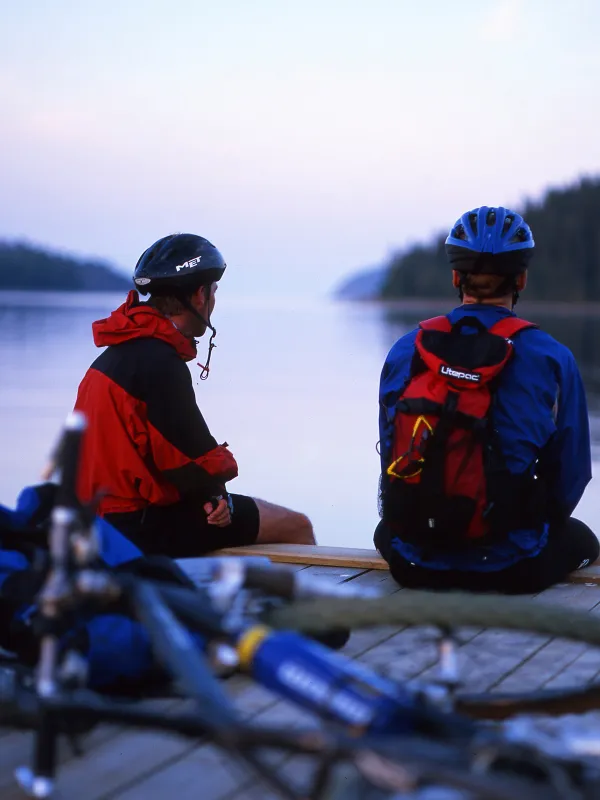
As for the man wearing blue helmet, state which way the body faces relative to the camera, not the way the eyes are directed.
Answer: away from the camera

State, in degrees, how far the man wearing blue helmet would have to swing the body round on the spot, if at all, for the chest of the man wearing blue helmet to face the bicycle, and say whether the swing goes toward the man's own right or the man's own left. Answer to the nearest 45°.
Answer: approximately 180°

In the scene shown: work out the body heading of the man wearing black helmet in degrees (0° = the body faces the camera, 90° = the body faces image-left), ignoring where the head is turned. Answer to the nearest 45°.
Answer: approximately 225°

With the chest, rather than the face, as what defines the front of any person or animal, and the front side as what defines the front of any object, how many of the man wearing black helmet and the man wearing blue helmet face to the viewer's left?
0

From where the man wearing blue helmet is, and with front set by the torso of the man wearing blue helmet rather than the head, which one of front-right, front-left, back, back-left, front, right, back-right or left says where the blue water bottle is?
back

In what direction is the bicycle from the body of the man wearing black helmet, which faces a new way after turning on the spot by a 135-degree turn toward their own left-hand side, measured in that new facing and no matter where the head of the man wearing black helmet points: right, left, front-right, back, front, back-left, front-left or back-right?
left

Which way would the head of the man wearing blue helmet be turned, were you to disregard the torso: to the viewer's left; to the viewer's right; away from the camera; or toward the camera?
away from the camera
